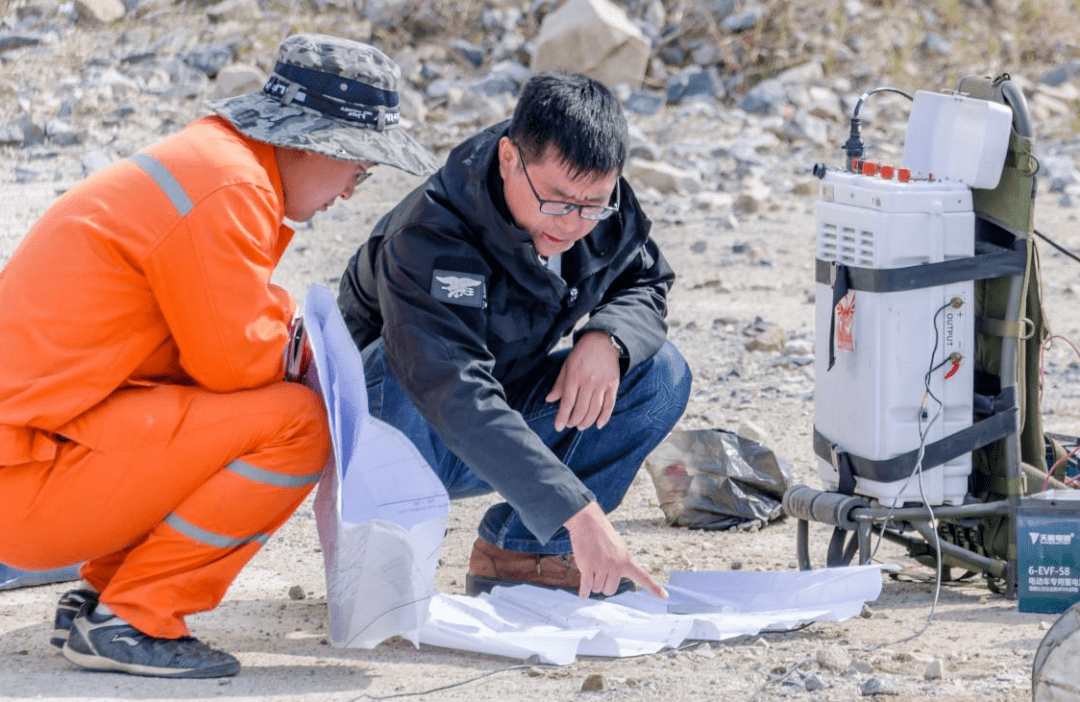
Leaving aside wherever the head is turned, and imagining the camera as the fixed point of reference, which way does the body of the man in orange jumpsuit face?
to the viewer's right

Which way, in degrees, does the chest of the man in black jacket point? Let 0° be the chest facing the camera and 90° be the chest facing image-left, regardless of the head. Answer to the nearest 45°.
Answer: approximately 315°

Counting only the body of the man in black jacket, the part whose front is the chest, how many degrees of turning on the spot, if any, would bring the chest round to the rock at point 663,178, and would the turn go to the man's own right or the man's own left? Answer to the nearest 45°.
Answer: approximately 135° to the man's own left

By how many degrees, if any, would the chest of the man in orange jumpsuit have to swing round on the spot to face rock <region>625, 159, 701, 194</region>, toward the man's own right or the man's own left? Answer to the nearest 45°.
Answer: approximately 45° to the man's own left

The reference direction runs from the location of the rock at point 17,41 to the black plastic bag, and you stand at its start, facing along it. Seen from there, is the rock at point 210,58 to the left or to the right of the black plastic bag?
left

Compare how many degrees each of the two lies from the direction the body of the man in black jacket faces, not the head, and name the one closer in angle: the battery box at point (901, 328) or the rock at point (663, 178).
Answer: the battery box

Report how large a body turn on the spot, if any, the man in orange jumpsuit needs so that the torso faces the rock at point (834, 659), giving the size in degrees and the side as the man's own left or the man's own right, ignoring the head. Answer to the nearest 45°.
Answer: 0° — they already face it

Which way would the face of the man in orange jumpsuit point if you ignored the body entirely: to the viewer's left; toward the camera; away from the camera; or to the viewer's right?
to the viewer's right
